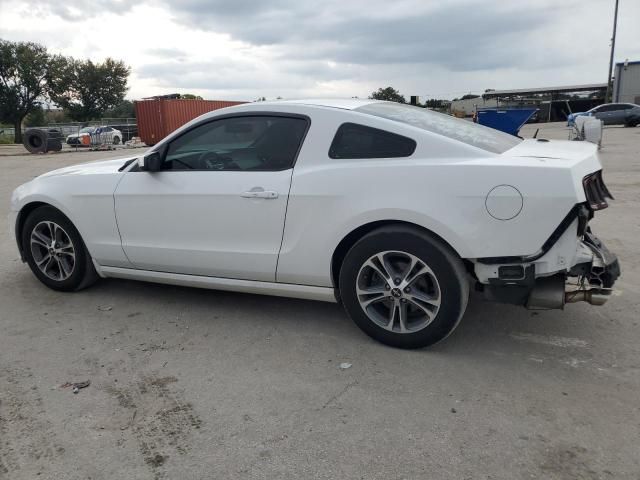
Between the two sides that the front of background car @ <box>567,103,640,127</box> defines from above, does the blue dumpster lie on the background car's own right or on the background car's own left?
on the background car's own left

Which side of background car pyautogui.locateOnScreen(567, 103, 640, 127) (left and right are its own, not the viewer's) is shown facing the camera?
left

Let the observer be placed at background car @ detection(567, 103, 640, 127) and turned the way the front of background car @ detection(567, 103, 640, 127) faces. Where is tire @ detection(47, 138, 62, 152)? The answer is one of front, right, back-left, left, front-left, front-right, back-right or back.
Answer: front-left

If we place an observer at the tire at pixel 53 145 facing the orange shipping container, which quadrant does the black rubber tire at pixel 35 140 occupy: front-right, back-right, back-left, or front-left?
back-left

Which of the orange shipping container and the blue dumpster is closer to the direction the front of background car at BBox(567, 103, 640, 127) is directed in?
the orange shipping container

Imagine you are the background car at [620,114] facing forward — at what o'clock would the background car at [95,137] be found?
the background car at [95,137] is roughly at 11 o'clock from the background car at [620,114].

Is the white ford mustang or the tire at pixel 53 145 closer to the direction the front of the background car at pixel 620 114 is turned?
the tire

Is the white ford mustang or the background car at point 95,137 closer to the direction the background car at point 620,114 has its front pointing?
the background car

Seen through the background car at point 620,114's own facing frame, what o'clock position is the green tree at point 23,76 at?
The green tree is roughly at 12 o'clock from the background car.

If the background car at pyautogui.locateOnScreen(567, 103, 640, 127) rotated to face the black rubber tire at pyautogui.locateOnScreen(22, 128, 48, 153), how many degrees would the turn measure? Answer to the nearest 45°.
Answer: approximately 45° to its left

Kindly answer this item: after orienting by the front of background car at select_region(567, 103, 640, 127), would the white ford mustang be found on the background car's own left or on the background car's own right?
on the background car's own left
